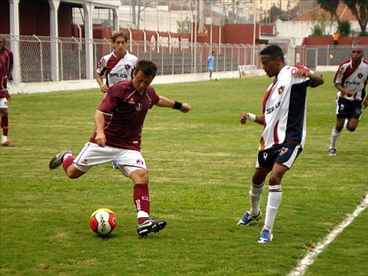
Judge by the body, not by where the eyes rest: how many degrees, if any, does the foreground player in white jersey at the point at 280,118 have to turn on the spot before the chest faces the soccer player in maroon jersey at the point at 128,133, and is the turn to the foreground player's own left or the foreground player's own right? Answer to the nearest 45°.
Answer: approximately 45° to the foreground player's own right

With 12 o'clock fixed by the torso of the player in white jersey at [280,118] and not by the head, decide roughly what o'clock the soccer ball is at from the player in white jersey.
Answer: The soccer ball is roughly at 1 o'clock from the player in white jersey.

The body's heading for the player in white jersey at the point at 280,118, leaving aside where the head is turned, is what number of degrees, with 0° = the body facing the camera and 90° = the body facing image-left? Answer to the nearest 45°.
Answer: approximately 45°

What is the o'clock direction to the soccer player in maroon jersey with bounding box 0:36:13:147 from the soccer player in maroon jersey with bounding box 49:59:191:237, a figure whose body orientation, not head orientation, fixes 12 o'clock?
the soccer player in maroon jersey with bounding box 0:36:13:147 is roughly at 7 o'clock from the soccer player in maroon jersey with bounding box 49:59:191:237.

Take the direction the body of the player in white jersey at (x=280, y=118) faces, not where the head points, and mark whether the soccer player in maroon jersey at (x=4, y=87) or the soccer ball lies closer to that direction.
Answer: the soccer ball
